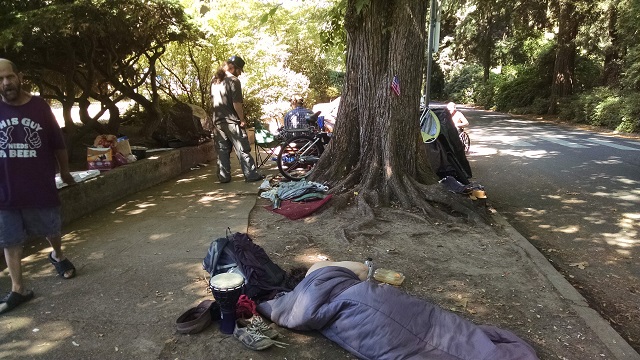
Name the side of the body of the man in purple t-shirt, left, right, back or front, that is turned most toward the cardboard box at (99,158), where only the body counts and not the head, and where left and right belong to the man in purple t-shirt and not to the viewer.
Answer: back

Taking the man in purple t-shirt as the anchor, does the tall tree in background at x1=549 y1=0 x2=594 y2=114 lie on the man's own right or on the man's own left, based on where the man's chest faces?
on the man's own left

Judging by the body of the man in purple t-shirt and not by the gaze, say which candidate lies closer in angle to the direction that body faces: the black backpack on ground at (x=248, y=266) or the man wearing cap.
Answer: the black backpack on ground

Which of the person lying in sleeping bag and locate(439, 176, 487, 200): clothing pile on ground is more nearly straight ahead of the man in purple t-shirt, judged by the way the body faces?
the person lying in sleeping bag

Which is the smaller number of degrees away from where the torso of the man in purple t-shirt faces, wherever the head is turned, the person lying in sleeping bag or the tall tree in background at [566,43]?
the person lying in sleeping bag

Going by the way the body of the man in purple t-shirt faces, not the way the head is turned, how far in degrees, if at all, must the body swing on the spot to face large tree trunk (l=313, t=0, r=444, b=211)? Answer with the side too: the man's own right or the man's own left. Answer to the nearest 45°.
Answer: approximately 90° to the man's own left

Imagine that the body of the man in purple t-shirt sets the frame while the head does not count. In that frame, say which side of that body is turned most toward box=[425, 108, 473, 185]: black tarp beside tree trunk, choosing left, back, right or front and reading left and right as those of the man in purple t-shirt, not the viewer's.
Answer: left

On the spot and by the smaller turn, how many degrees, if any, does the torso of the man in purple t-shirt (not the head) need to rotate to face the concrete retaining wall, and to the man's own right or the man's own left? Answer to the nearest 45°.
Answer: approximately 180°

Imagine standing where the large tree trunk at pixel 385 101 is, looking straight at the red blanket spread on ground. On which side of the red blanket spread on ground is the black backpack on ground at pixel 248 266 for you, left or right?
left

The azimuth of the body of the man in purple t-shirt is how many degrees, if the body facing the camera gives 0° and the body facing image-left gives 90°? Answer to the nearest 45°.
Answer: approximately 0°

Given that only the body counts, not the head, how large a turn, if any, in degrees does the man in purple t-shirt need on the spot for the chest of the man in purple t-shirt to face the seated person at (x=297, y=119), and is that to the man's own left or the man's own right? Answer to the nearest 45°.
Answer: approximately 135° to the man's own left

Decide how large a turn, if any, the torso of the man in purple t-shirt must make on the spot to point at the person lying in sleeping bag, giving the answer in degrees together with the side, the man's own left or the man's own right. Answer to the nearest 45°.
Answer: approximately 45° to the man's own left

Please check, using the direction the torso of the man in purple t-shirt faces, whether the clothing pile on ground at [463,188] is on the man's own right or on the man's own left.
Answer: on the man's own left
